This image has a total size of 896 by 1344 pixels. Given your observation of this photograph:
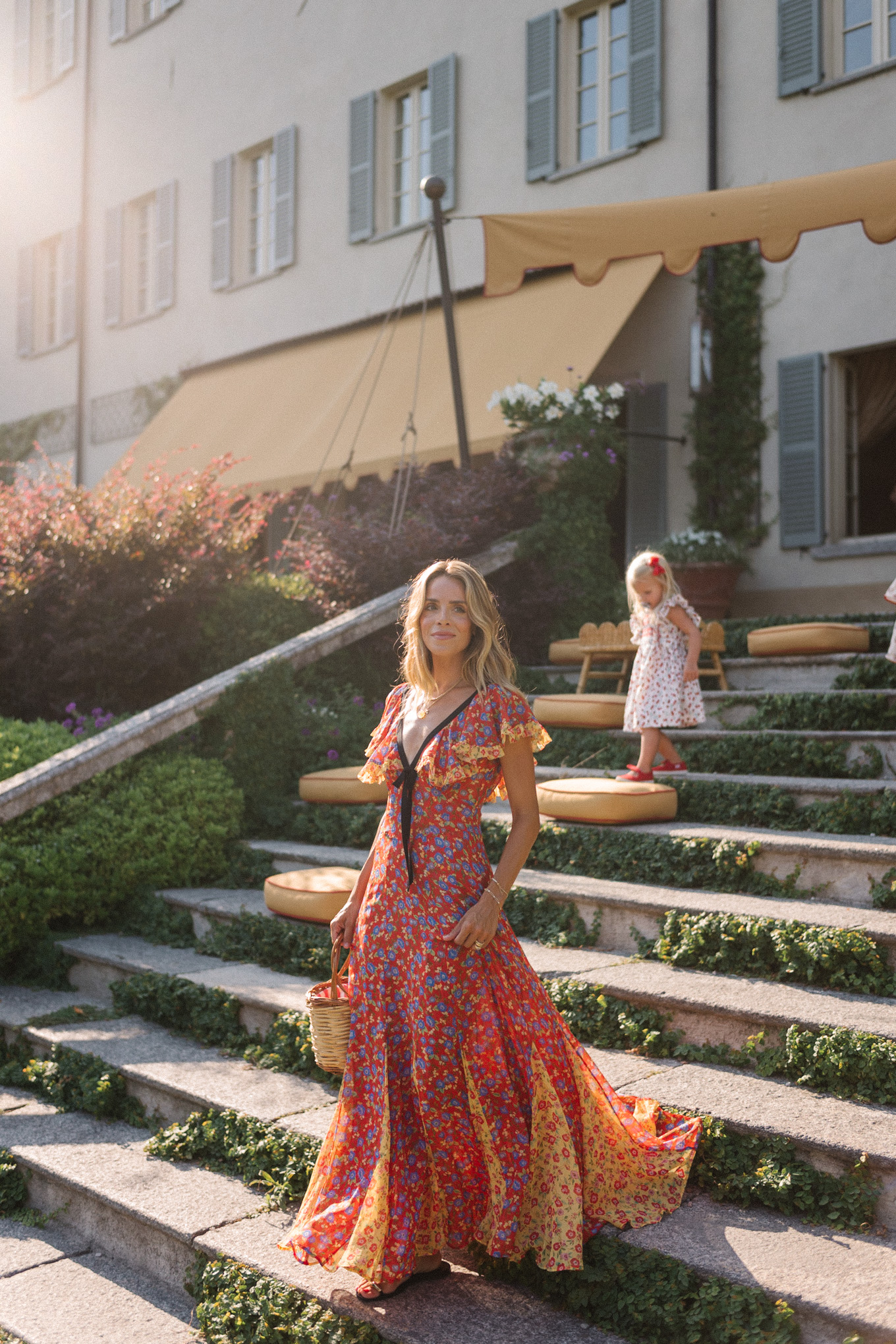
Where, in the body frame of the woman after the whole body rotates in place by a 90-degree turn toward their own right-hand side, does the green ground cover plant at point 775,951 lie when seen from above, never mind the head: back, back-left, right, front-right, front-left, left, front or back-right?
right

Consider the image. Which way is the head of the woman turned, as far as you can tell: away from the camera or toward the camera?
toward the camera

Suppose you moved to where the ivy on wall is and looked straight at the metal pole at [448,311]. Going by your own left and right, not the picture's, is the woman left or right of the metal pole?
left

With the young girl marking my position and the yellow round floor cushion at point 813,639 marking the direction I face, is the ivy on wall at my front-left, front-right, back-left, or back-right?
front-left

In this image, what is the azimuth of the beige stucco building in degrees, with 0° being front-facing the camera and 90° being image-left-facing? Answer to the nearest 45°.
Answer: approximately 45°

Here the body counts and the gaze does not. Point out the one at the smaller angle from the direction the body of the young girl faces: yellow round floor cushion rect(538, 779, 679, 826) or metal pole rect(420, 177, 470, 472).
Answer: the yellow round floor cushion

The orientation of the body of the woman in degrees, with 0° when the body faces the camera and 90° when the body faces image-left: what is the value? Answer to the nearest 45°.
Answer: approximately 45°

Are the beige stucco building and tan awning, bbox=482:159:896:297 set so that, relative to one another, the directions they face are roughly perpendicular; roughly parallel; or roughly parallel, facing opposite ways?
roughly parallel

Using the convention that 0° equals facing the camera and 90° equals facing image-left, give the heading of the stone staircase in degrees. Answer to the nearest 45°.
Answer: approximately 45°

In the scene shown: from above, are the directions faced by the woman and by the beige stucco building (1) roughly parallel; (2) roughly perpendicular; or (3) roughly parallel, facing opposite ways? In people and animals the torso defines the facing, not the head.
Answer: roughly parallel

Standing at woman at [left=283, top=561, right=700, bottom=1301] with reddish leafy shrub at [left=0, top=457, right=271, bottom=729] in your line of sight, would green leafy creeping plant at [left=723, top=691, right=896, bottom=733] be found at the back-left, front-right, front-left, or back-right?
front-right

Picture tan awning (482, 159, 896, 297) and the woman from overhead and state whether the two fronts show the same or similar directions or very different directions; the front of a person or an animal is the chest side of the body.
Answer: same or similar directions

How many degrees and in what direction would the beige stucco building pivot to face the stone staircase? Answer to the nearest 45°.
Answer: approximately 45° to its left

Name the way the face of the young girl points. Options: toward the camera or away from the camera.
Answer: toward the camera
